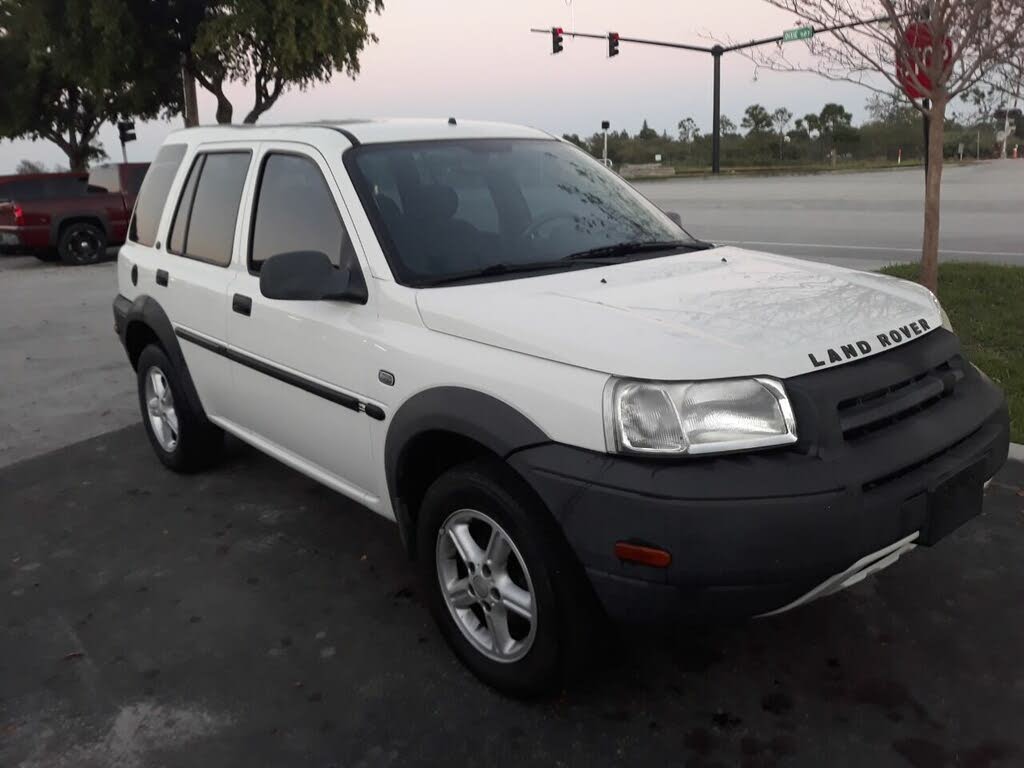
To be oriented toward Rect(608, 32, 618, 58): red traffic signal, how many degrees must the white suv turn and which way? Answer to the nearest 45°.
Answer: approximately 135° to its left

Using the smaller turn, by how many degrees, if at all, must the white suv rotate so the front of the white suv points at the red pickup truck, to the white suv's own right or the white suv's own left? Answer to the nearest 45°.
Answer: approximately 180°

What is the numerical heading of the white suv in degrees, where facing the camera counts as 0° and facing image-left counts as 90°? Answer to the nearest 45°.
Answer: approximately 315°

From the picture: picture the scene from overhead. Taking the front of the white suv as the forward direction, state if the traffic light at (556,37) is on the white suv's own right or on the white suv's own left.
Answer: on the white suv's own left

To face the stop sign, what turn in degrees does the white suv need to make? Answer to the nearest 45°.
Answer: approximately 90° to its left

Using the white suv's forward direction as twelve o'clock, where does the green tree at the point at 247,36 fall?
The green tree is roughly at 7 o'clock from the white suv.
